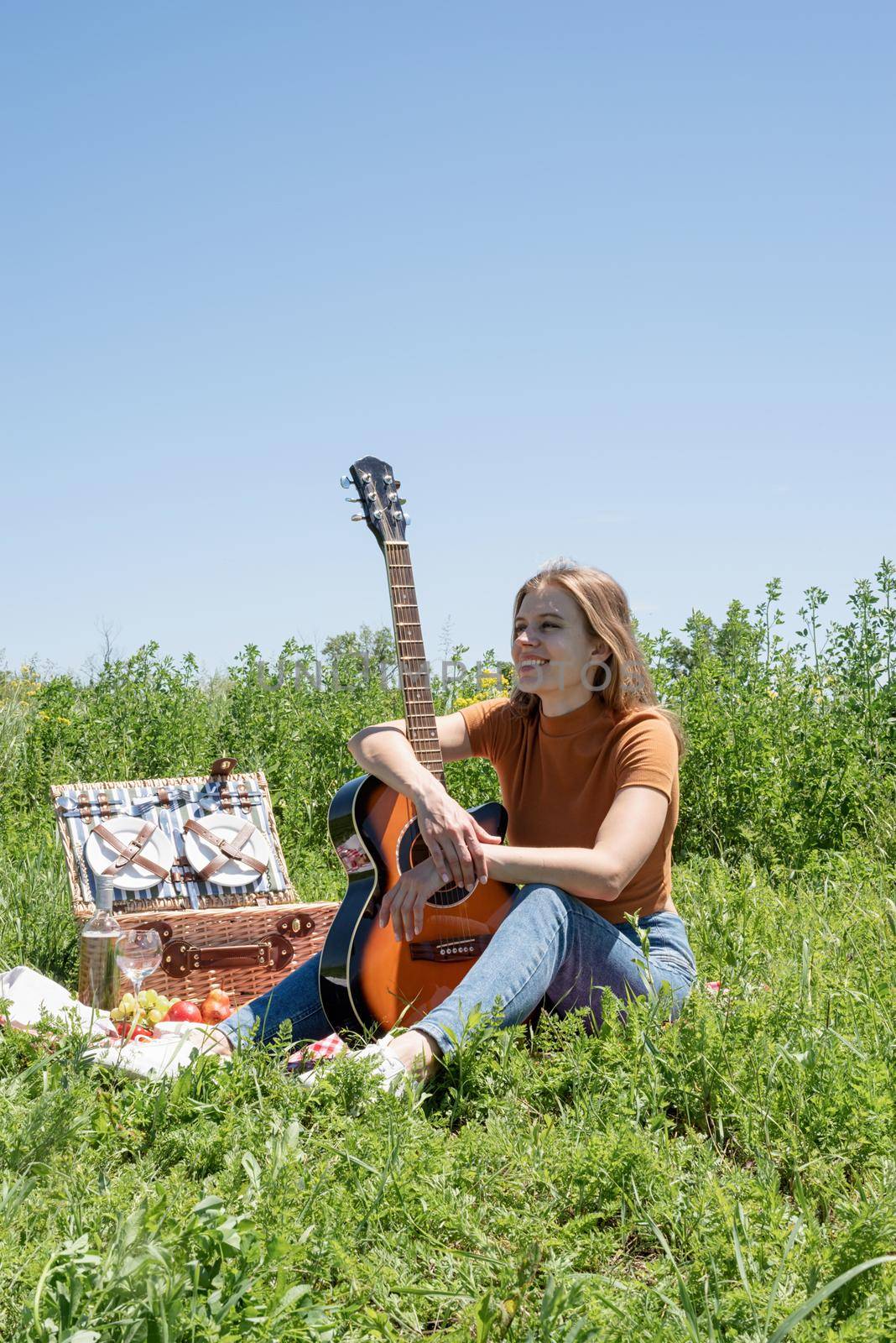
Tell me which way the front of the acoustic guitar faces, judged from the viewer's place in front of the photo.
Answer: facing the viewer and to the right of the viewer

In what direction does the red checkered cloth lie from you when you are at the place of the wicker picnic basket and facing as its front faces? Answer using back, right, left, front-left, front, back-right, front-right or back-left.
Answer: front

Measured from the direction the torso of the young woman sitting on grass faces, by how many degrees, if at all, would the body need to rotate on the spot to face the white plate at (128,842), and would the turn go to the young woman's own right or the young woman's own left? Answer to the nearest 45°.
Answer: approximately 90° to the young woman's own right

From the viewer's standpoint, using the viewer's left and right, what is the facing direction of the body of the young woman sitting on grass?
facing the viewer and to the left of the viewer

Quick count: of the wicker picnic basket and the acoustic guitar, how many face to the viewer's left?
0

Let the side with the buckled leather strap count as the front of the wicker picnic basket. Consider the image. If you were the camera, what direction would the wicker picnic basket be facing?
facing the viewer

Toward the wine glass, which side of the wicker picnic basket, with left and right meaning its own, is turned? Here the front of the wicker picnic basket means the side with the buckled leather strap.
front

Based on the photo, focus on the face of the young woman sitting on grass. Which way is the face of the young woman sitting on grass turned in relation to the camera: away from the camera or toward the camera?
toward the camera

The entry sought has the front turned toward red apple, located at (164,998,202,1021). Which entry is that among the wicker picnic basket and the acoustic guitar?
the wicker picnic basket

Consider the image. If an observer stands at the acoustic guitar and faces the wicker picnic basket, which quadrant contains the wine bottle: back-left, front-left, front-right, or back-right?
front-left

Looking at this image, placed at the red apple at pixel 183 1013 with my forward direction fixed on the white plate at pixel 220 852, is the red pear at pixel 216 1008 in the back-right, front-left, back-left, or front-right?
front-right

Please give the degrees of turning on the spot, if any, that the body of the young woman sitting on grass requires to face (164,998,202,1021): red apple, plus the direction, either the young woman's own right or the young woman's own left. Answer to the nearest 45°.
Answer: approximately 90° to the young woman's own right

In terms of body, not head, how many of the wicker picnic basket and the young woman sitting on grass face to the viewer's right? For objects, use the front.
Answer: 0
